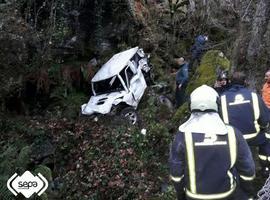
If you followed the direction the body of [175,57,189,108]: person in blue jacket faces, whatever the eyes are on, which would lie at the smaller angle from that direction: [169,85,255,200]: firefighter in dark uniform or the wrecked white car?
the wrecked white car

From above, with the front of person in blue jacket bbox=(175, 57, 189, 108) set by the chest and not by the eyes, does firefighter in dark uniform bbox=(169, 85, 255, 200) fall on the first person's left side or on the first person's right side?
on the first person's left side

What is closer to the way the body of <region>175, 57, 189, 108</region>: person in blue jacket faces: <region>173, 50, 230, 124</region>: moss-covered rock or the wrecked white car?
the wrecked white car

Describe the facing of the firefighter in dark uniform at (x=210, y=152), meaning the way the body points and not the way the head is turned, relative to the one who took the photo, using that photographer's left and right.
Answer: facing away from the viewer

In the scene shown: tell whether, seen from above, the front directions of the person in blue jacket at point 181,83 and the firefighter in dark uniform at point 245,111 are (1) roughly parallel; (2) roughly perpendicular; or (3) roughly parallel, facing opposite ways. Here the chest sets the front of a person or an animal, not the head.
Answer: roughly perpendicular

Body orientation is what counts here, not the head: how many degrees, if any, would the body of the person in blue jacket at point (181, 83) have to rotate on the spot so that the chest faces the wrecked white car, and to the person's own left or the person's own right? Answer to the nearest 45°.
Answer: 0° — they already face it

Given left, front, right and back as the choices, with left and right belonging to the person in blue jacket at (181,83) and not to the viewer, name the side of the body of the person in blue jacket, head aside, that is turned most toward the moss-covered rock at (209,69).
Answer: back

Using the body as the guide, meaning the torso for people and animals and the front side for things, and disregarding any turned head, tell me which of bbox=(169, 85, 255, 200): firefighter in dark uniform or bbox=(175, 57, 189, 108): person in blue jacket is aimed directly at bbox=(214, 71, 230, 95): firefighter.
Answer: the firefighter in dark uniform

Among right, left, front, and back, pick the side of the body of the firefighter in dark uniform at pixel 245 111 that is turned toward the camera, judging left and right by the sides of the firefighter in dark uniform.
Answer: back

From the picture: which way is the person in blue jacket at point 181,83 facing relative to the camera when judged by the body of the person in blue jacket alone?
to the viewer's left

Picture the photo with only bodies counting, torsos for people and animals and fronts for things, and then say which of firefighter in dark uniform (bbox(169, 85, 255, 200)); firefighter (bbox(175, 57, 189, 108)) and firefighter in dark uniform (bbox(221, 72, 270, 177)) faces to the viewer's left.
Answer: the firefighter

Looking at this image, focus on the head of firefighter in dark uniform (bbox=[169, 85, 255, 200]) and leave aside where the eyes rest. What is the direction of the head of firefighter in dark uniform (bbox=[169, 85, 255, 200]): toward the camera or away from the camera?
away from the camera
